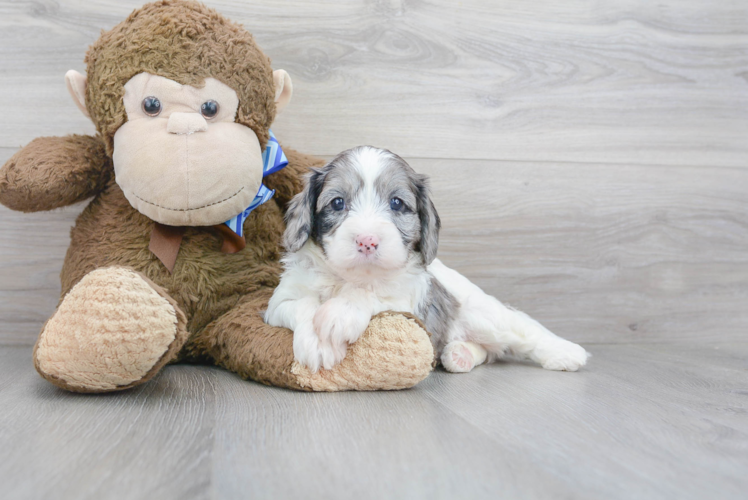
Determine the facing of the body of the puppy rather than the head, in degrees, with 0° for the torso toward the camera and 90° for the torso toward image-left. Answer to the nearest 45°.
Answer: approximately 45°
